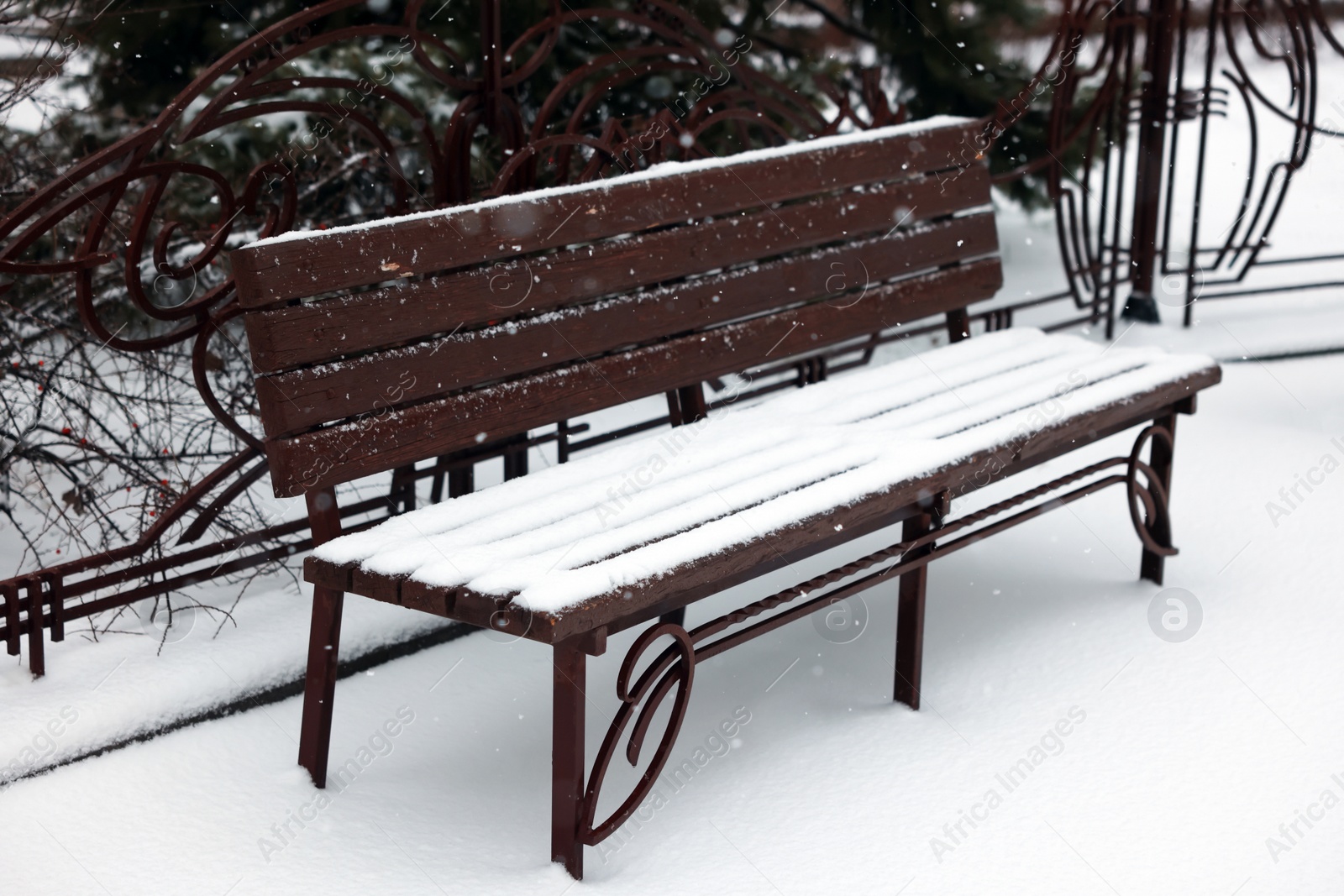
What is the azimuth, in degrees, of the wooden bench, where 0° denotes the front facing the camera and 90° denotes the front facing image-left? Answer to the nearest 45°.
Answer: approximately 315°
